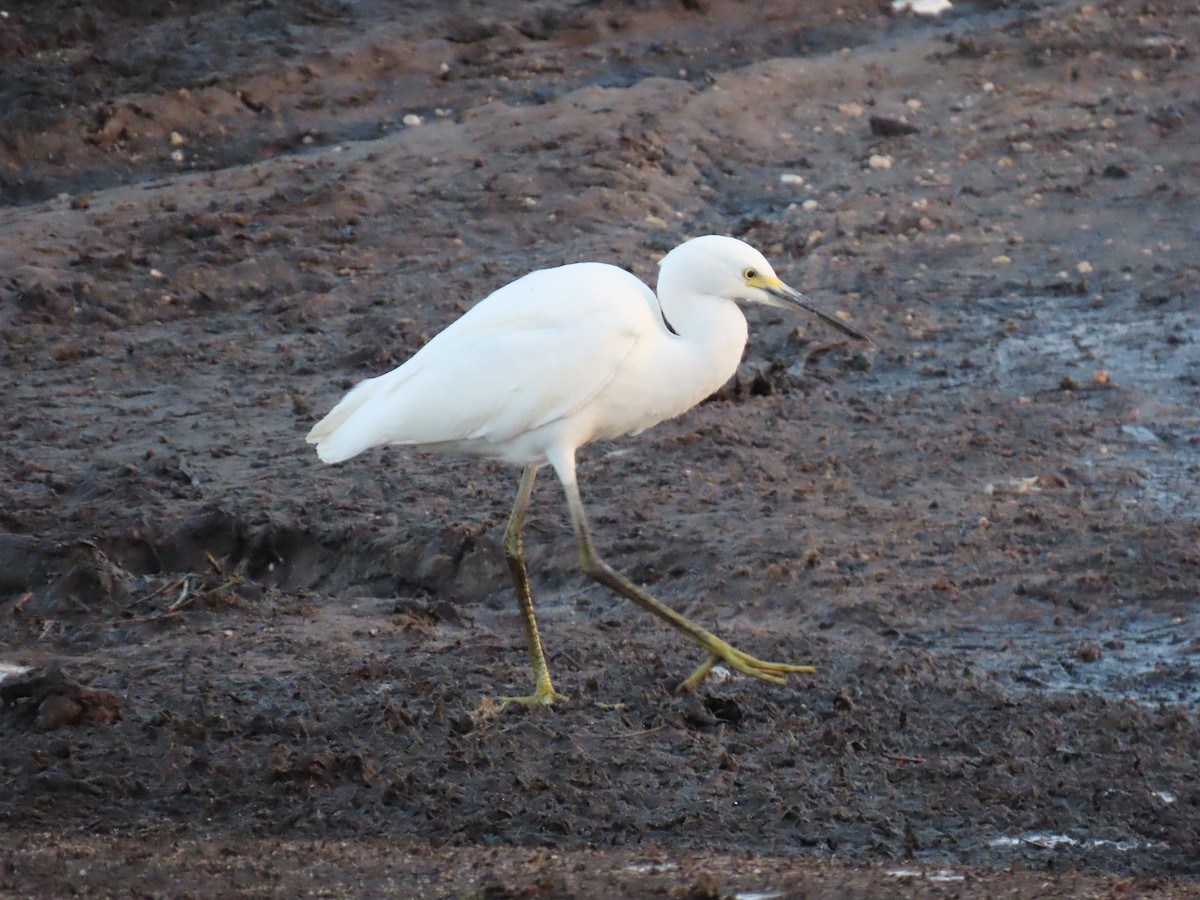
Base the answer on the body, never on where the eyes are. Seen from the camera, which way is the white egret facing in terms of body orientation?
to the viewer's right

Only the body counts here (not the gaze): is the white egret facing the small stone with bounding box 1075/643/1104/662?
yes
